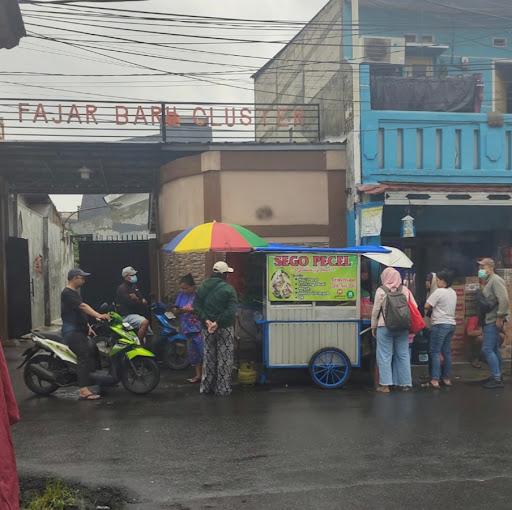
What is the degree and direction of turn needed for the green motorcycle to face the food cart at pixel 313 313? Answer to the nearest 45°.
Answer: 0° — it already faces it

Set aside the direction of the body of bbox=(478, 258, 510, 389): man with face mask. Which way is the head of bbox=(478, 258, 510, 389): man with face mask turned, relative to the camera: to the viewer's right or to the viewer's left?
to the viewer's left

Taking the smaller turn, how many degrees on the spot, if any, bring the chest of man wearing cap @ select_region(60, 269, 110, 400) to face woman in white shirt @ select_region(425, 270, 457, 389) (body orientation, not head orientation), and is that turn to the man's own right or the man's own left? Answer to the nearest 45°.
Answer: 0° — they already face them

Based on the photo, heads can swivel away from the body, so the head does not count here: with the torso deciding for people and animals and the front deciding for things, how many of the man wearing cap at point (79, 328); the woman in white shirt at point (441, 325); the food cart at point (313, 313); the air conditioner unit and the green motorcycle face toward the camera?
2

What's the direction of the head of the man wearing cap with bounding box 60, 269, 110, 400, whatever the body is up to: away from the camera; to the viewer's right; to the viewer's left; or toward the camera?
to the viewer's right

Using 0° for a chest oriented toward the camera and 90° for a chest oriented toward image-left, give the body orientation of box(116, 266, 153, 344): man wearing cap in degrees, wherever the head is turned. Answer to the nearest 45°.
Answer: approximately 315°

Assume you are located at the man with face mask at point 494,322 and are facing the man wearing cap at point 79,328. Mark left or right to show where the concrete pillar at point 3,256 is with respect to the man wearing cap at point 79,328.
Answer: right

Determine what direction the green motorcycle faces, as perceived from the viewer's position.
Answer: facing to the right of the viewer

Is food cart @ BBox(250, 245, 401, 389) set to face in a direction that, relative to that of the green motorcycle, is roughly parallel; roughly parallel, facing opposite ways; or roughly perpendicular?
roughly perpendicular

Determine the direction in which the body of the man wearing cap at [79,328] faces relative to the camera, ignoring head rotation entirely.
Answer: to the viewer's right

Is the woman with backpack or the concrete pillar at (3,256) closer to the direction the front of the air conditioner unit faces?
the woman with backpack

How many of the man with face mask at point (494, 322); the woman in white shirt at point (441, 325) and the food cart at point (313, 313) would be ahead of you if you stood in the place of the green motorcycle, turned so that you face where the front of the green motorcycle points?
3
